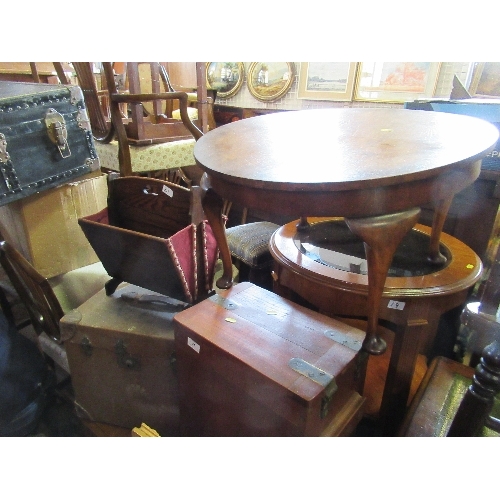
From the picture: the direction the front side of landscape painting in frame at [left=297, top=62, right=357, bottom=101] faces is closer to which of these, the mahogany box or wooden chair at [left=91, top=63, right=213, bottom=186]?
the mahogany box

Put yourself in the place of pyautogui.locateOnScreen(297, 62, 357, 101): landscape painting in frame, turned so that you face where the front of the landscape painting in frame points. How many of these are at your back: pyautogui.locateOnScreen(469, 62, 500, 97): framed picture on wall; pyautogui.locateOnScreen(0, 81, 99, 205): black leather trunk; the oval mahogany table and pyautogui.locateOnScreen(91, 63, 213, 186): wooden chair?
0

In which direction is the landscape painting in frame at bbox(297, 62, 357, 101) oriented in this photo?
toward the camera

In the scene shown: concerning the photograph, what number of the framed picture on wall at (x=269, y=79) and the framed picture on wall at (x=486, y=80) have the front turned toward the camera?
2

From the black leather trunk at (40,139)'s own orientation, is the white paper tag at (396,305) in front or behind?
in front

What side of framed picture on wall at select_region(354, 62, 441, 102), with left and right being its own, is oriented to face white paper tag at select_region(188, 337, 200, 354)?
front

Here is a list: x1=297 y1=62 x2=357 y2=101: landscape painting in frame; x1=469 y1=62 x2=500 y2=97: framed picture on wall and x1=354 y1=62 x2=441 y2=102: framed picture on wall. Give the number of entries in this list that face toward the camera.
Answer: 3

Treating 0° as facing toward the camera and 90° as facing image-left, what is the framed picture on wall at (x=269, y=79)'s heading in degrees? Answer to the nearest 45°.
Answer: approximately 0°

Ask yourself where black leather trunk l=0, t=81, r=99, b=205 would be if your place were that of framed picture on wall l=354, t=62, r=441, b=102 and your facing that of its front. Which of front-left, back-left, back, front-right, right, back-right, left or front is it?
front-right

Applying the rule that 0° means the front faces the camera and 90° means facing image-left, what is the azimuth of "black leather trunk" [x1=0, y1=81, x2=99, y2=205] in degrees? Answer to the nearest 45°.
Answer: approximately 315°

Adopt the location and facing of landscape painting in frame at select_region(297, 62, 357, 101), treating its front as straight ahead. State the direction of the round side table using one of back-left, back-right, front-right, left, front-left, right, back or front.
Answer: front

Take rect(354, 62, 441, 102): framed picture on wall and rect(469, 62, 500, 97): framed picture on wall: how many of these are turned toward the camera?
2

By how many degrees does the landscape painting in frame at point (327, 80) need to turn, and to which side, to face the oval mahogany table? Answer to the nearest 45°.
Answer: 0° — it already faces it

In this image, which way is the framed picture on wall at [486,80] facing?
toward the camera

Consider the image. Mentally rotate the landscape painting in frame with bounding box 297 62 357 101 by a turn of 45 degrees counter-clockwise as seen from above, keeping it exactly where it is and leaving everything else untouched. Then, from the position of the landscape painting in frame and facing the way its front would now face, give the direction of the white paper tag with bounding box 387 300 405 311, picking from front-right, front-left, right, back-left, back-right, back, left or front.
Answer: front-right

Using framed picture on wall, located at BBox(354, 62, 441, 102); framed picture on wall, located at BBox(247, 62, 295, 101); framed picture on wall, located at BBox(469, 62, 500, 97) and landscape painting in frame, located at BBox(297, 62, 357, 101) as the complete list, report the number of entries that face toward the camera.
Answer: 4

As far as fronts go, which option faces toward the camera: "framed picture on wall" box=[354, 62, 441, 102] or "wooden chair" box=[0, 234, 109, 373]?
the framed picture on wall

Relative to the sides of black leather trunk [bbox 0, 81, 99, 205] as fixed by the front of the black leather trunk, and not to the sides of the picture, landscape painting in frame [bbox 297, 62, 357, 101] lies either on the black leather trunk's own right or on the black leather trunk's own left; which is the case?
on the black leather trunk's own left
